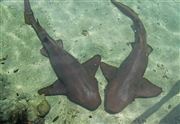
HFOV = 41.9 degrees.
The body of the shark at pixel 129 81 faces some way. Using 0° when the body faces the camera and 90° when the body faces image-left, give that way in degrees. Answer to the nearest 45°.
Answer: approximately 45°

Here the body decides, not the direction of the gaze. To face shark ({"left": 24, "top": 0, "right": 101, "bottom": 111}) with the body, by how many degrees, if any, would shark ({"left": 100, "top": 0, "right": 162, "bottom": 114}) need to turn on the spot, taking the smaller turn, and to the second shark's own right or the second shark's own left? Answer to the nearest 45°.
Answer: approximately 45° to the second shark's own right

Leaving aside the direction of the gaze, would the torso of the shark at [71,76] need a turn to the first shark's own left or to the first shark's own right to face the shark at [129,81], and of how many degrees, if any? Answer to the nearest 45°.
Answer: approximately 45° to the first shark's own left

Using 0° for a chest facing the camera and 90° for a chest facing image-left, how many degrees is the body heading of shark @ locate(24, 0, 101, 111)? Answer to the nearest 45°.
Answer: approximately 315°
